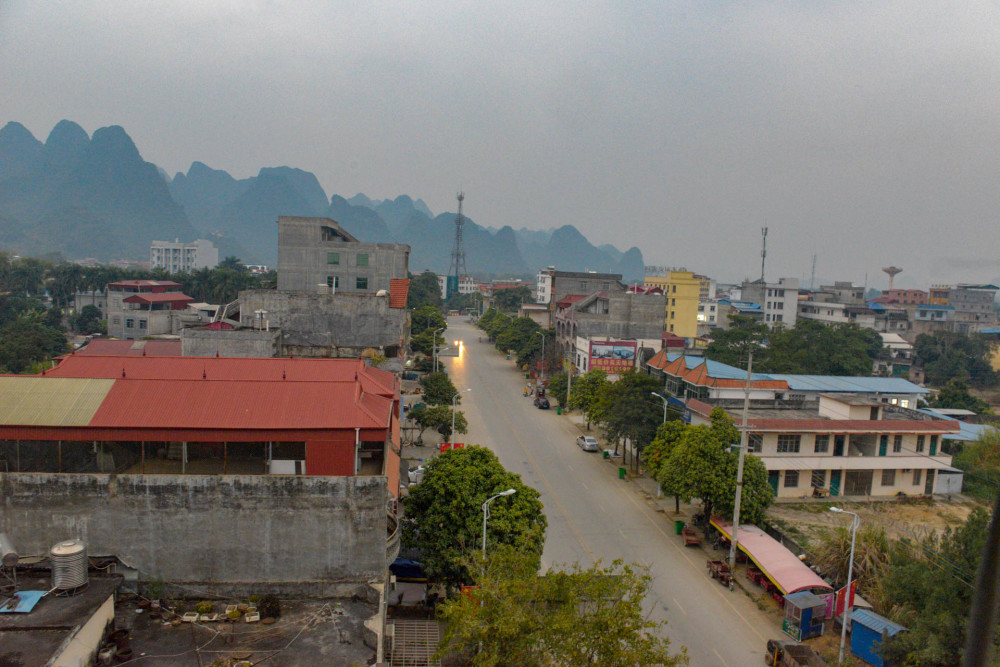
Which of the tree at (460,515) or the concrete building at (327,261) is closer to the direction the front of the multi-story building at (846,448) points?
the tree

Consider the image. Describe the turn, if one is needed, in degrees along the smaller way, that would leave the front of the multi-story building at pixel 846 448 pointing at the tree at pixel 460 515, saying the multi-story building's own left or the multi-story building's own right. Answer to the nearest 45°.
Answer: approximately 45° to the multi-story building's own right

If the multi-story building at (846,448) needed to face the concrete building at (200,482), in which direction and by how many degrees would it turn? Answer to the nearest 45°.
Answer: approximately 45° to its right

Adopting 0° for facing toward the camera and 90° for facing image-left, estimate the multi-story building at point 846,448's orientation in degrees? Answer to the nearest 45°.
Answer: approximately 0°

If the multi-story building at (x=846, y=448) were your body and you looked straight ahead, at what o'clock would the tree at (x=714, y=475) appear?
The tree is roughly at 1 o'clock from the multi-story building.

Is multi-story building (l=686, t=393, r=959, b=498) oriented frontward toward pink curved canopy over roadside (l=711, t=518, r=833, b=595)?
yes

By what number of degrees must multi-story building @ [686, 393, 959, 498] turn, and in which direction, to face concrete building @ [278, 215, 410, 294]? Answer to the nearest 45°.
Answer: approximately 90° to its right
